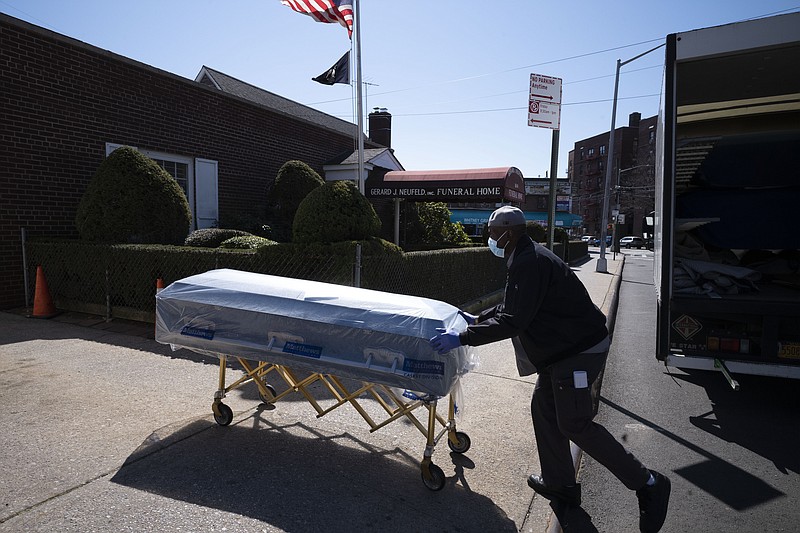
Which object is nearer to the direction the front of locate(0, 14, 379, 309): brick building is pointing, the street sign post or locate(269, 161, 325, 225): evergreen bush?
the street sign post

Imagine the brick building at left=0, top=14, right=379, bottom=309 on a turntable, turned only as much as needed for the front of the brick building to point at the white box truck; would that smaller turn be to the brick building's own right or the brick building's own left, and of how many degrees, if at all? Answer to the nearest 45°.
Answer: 0° — it already faces it

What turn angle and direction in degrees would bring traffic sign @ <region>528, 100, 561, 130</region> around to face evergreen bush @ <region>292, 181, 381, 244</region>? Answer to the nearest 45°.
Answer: approximately 90° to its right

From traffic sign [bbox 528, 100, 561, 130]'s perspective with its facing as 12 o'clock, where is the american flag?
The american flag is roughly at 4 o'clock from the traffic sign.

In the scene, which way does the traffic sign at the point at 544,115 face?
toward the camera

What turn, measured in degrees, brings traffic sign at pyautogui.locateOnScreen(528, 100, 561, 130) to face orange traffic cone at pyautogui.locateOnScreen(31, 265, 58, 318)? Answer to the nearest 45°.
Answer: approximately 90° to its right

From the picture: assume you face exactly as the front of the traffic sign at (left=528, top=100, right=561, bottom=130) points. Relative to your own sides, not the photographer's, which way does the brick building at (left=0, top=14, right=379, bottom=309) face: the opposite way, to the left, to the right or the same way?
to the left

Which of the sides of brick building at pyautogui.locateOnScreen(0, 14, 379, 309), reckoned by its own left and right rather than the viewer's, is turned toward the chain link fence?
front

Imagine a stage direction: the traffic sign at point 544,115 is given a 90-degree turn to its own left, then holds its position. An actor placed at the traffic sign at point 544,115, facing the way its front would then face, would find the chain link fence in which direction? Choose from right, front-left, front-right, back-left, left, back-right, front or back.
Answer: back

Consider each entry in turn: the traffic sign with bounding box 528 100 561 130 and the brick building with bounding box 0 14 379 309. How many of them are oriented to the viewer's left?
0

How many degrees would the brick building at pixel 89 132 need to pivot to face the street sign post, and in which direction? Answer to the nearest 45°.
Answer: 0° — it already faces it

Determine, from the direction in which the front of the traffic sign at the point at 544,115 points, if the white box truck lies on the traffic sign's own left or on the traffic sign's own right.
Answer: on the traffic sign's own left

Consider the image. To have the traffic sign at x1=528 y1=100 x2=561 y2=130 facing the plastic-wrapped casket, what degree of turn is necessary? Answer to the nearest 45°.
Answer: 0° — it already faces it
